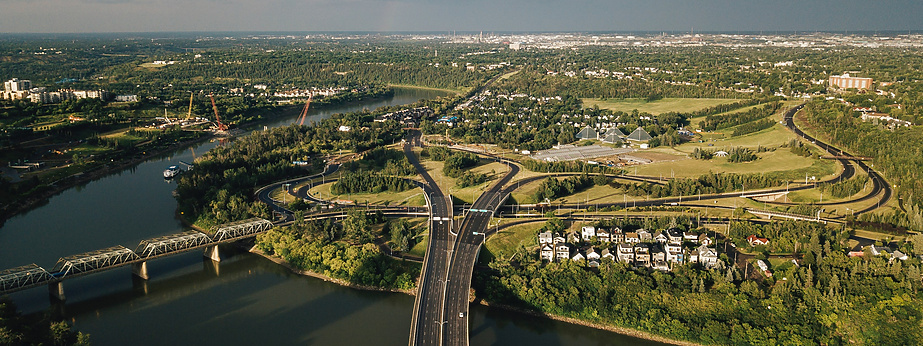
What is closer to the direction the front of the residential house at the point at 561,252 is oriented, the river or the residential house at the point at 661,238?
the river

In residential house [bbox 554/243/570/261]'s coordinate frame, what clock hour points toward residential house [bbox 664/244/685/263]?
residential house [bbox 664/244/685/263] is roughly at 9 o'clock from residential house [bbox 554/243/570/261].

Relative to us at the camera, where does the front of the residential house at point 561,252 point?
facing the viewer

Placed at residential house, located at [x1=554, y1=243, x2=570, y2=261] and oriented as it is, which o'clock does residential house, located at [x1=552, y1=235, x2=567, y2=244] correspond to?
residential house, located at [x1=552, y1=235, x2=567, y2=244] is roughly at 6 o'clock from residential house, located at [x1=554, y1=243, x2=570, y2=261].

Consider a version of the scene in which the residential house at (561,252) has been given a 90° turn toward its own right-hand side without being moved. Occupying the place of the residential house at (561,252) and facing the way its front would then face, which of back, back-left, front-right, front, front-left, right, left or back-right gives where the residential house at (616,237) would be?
back-right

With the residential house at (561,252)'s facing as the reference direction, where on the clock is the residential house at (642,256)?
the residential house at (642,256) is roughly at 9 o'clock from the residential house at (561,252).

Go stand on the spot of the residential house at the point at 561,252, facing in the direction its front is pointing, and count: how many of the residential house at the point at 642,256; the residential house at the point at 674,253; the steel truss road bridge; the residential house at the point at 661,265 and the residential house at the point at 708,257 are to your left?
4

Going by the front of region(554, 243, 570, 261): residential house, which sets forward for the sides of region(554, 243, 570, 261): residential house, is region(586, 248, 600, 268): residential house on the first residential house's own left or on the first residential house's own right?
on the first residential house's own left

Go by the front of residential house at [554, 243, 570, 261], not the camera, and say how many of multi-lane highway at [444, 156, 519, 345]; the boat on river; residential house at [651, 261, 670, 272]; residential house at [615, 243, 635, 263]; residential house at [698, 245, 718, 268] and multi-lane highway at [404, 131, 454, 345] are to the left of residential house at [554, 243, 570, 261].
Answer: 3
